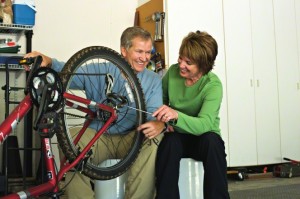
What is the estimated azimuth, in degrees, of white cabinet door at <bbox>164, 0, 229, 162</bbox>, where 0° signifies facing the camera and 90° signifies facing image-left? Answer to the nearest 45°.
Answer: approximately 0°

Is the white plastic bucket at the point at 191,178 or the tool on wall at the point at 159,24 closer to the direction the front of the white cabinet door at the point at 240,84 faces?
the white plastic bucket

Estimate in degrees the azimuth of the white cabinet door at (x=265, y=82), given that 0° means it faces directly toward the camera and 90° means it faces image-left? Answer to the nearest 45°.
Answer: approximately 0°
